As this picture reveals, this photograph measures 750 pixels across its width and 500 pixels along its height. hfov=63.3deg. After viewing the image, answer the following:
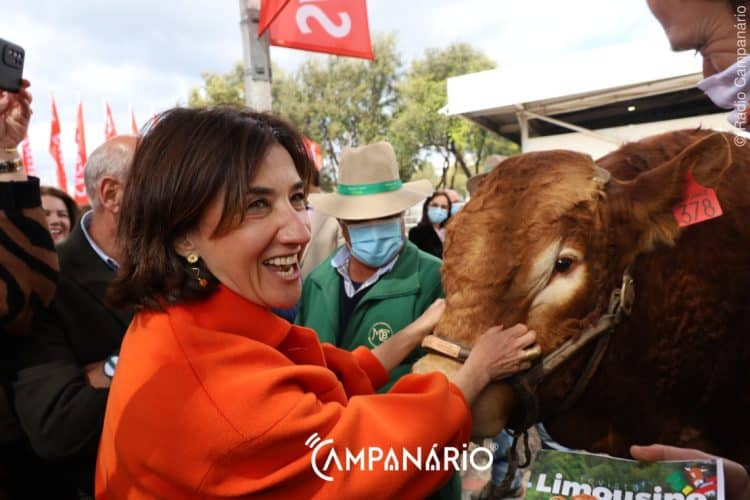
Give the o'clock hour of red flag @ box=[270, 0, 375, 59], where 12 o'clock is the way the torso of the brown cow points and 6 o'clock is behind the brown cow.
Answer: The red flag is roughly at 3 o'clock from the brown cow.

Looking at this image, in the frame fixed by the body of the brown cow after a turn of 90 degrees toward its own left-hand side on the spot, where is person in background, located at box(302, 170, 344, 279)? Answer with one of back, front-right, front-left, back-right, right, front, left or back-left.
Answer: back

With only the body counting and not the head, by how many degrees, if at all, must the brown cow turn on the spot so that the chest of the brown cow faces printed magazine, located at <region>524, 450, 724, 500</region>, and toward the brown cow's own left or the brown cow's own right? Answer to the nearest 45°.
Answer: approximately 45° to the brown cow's own left

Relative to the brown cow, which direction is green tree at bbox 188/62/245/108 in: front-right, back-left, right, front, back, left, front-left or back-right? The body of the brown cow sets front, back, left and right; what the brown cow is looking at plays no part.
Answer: right

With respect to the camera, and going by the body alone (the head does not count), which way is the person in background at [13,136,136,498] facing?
to the viewer's right

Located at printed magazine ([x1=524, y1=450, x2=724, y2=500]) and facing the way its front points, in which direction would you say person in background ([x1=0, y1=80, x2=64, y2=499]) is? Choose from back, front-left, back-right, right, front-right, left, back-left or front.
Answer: right

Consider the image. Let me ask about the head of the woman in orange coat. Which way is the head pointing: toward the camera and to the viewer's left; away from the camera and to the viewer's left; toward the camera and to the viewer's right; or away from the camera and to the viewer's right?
toward the camera and to the viewer's right

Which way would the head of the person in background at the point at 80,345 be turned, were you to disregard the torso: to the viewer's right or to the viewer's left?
to the viewer's right

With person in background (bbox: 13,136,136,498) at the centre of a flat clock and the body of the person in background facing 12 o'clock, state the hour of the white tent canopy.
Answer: The white tent canopy is roughly at 11 o'clock from the person in background.

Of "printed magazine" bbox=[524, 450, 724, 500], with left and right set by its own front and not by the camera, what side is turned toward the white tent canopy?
back

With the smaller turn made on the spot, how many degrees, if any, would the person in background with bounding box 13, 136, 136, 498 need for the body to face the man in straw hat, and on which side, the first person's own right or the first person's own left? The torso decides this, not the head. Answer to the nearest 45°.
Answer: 0° — they already face them
